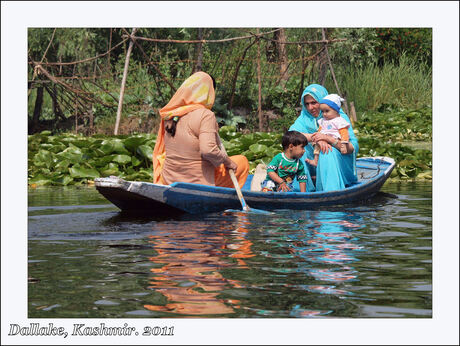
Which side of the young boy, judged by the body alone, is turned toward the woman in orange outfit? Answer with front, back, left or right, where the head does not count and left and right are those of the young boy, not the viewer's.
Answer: right

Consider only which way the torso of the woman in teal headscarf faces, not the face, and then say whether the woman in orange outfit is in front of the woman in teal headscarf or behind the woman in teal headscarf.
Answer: in front

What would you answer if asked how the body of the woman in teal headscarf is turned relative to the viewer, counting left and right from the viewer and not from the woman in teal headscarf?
facing the viewer and to the left of the viewer

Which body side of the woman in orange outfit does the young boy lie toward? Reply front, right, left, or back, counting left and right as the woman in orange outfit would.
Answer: front

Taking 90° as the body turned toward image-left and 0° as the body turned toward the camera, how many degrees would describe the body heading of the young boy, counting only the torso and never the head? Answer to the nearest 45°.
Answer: approximately 315°

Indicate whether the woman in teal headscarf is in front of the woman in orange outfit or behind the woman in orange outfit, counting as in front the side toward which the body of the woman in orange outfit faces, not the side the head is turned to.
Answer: in front

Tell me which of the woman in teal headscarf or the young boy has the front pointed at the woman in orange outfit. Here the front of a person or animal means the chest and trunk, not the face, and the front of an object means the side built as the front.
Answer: the woman in teal headscarf

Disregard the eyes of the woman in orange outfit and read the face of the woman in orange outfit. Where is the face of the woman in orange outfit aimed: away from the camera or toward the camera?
away from the camera

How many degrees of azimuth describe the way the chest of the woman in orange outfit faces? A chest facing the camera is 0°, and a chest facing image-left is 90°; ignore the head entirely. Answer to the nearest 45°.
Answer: approximately 225°
